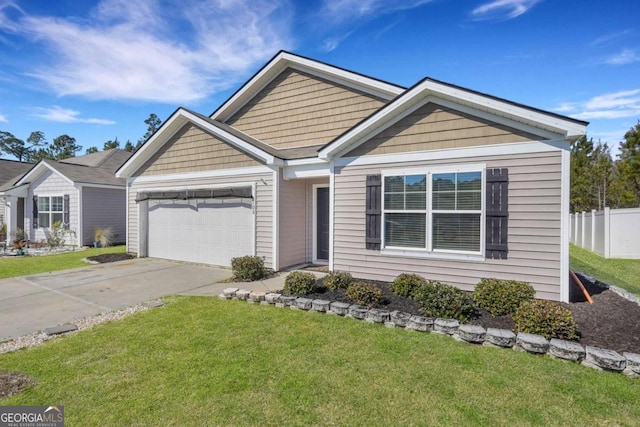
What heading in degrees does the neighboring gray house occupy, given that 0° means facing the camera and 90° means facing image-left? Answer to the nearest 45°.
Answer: approximately 45°

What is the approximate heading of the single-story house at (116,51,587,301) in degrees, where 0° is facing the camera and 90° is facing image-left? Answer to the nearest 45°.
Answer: approximately 45°

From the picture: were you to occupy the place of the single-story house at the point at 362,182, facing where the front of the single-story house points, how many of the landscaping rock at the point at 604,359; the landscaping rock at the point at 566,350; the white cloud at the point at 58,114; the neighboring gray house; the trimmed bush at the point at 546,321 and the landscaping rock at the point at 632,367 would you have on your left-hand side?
4

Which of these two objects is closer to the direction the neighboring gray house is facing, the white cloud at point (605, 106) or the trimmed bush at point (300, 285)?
the trimmed bush

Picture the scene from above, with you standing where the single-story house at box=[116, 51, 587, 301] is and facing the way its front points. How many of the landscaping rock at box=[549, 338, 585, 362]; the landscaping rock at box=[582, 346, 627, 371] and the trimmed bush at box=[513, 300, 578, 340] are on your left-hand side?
3

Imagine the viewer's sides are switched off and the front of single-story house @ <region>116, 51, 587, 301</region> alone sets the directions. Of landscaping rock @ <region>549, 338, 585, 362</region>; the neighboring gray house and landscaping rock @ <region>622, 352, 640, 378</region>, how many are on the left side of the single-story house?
2

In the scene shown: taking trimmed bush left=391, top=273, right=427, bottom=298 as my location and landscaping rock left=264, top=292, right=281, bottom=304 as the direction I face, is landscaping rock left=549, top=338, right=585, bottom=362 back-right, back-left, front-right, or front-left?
back-left

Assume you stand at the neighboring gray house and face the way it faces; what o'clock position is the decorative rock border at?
The decorative rock border is roughly at 10 o'clock from the neighboring gray house.
